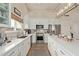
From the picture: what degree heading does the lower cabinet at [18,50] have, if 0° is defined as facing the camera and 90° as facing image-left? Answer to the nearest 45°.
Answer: approximately 270°
